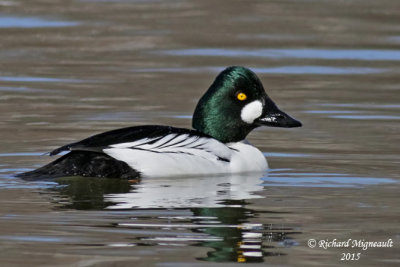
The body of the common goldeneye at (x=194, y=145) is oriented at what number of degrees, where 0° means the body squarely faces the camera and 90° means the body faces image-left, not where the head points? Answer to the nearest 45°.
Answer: approximately 270°
